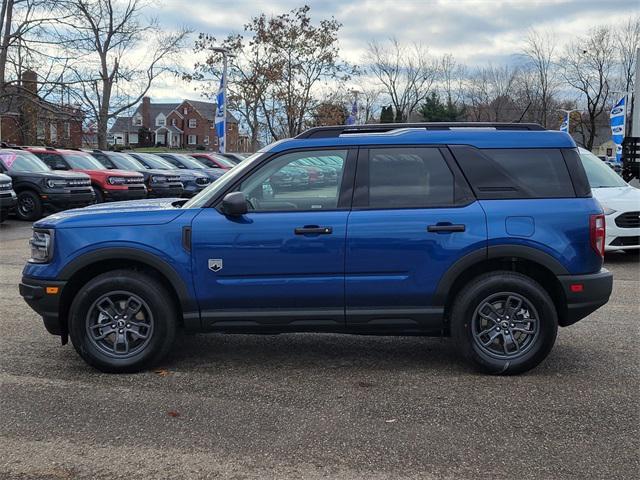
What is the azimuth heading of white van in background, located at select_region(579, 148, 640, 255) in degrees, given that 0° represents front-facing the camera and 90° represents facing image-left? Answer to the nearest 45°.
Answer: approximately 315°

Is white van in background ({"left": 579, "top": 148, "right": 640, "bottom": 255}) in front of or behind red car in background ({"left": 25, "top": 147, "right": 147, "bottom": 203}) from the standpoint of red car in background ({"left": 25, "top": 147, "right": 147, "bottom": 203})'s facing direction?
in front

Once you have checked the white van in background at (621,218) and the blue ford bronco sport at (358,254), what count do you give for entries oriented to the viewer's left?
1

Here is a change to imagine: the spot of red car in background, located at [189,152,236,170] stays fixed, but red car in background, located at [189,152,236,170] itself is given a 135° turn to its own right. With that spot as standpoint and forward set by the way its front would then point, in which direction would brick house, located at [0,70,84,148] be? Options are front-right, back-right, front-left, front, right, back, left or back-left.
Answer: front-right

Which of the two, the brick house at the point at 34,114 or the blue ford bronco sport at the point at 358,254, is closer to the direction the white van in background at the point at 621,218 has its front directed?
the blue ford bronco sport

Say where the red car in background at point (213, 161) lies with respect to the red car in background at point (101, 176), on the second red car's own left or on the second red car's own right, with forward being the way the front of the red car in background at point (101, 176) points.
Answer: on the second red car's own left

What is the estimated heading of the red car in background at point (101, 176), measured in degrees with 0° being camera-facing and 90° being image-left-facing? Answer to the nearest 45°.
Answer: approximately 315°

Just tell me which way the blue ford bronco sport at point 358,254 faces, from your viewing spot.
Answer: facing to the left of the viewer

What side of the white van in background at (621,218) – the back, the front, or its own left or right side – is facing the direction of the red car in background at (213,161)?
back

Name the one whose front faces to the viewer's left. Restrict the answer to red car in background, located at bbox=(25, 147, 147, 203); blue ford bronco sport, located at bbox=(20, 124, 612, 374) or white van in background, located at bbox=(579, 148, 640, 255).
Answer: the blue ford bronco sport

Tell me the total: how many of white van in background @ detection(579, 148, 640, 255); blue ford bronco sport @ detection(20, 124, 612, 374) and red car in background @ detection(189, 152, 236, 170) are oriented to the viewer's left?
1

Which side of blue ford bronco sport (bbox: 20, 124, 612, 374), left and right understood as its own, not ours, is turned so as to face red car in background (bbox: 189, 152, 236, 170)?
right

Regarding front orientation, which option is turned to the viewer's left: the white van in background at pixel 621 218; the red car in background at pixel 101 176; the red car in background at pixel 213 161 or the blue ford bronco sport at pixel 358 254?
the blue ford bronco sport

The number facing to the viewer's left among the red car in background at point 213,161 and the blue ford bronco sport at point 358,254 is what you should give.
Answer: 1

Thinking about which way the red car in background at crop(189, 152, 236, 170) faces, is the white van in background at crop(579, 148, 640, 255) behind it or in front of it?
in front
